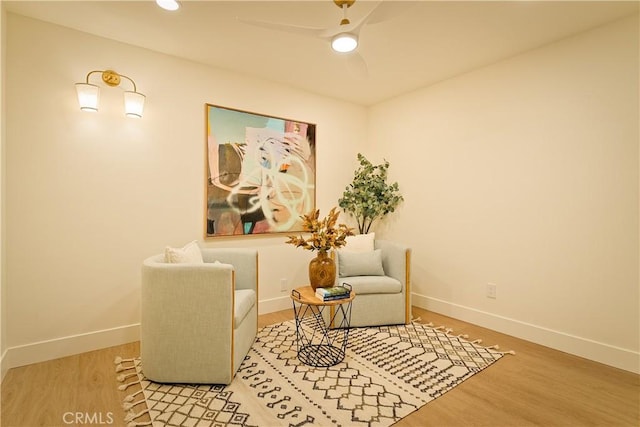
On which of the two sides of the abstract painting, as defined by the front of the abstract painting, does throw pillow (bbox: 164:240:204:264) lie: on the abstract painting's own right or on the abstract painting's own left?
on the abstract painting's own right

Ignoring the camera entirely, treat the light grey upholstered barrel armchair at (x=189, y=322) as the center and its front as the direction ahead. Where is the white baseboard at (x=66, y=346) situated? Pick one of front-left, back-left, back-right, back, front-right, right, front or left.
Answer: back-left

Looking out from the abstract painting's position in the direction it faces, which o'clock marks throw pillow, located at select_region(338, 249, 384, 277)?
The throw pillow is roughly at 11 o'clock from the abstract painting.

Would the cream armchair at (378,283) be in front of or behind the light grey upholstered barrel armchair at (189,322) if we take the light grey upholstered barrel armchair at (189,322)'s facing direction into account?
in front

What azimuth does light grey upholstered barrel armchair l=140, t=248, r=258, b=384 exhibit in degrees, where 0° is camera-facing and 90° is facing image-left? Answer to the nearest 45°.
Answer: approximately 270°
